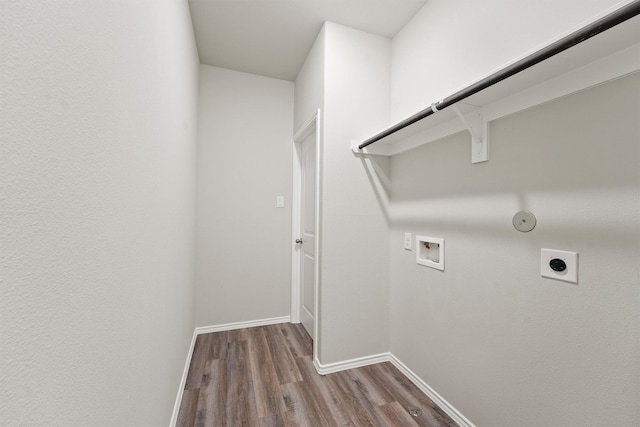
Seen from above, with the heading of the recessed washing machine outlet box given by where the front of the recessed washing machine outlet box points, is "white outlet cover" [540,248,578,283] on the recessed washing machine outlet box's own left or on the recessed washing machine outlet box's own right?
on the recessed washing machine outlet box's own left

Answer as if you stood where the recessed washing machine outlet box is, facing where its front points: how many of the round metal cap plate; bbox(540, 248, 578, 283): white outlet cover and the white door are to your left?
2

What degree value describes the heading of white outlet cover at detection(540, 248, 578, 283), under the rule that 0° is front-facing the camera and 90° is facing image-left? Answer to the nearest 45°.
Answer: approximately 45°

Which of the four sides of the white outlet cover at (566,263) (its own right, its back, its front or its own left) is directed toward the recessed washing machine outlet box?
right

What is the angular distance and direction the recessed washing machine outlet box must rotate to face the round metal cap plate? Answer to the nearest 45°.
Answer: approximately 90° to its left

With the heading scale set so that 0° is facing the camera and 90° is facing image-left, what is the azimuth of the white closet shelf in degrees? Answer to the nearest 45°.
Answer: approximately 45°

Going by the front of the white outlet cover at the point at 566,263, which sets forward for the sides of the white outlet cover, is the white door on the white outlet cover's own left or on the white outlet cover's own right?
on the white outlet cover's own right
